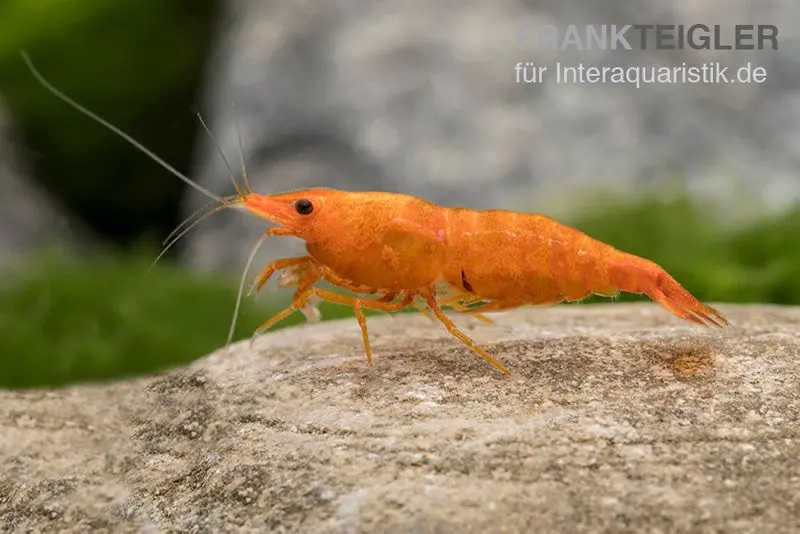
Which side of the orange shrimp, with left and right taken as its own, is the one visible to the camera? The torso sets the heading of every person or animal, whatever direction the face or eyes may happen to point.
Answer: left
